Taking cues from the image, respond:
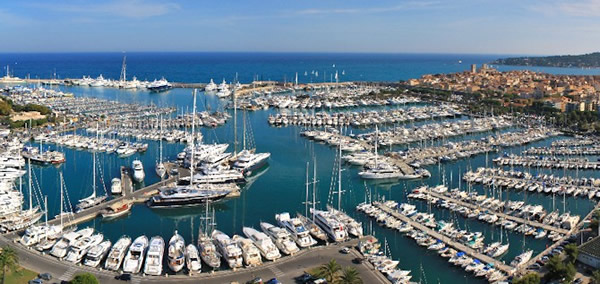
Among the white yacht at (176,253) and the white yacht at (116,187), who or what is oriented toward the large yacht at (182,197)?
the white yacht at (176,253)

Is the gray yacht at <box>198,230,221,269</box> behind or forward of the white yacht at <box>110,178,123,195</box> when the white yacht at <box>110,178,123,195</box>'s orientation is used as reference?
behind

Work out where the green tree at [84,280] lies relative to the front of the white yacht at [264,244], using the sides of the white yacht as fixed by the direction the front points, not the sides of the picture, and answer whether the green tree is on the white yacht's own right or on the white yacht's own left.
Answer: on the white yacht's own left

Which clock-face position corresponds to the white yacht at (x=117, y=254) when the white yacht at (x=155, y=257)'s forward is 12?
the white yacht at (x=117, y=254) is roughly at 10 o'clock from the white yacht at (x=155, y=257).

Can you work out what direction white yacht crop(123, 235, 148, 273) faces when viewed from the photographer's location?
facing away from the viewer

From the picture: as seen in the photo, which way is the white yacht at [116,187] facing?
away from the camera

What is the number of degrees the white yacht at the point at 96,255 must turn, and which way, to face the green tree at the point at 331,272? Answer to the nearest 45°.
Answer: approximately 90° to its right

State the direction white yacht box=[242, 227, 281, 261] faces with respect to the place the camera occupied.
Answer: facing away from the viewer and to the left of the viewer

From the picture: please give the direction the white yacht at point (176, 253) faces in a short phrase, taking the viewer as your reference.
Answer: facing away from the viewer

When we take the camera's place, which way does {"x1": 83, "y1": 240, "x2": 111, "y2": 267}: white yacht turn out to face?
facing away from the viewer and to the right of the viewer

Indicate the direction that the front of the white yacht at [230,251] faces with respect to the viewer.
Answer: facing away from the viewer and to the left of the viewer

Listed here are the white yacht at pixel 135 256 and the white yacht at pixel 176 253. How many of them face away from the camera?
2

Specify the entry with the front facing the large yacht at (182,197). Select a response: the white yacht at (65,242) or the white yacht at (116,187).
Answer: the white yacht at (65,242)
